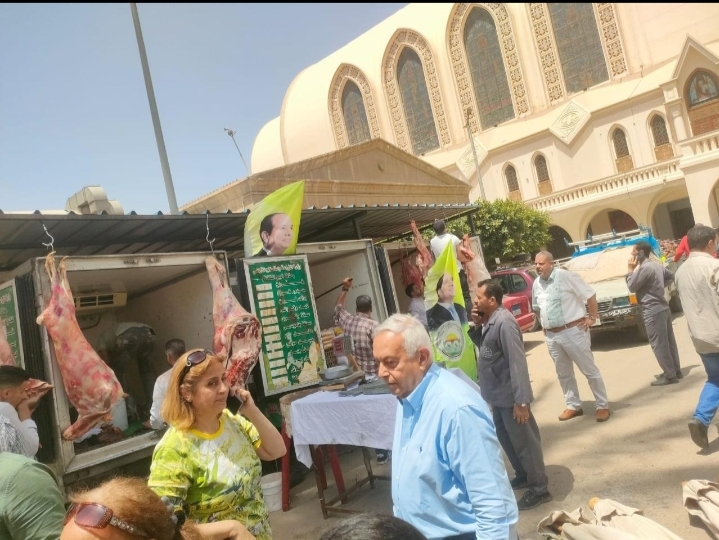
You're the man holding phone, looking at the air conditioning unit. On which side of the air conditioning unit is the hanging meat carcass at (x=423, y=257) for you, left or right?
right

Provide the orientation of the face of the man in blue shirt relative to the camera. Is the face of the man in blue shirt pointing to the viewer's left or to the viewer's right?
to the viewer's left

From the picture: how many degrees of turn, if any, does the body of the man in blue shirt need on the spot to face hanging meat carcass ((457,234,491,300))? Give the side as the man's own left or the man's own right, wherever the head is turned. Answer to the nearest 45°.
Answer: approximately 135° to the man's own right

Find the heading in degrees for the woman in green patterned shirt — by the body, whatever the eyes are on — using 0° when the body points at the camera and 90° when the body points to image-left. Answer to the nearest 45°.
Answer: approximately 315°

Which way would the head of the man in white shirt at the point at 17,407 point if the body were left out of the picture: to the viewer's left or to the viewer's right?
to the viewer's right

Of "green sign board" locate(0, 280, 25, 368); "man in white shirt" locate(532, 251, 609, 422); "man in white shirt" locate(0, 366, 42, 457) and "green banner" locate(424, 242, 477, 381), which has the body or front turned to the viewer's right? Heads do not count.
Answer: "man in white shirt" locate(0, 366, 42, 457)

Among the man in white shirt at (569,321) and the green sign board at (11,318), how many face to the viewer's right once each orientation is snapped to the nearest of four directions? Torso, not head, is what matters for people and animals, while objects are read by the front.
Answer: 0

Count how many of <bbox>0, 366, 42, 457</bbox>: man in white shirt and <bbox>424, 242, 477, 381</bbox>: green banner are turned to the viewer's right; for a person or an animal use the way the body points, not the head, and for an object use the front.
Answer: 1

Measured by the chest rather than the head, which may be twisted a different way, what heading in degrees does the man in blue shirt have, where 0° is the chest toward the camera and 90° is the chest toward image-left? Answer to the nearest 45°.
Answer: approximately 45°

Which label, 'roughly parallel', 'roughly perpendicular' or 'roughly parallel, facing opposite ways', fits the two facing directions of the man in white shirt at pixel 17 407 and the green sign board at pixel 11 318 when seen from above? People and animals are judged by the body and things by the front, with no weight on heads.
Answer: roughly perpendicular

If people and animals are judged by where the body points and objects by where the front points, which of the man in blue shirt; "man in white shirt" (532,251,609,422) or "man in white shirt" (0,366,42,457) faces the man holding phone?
"man in white shirt" (0,366,42,457)

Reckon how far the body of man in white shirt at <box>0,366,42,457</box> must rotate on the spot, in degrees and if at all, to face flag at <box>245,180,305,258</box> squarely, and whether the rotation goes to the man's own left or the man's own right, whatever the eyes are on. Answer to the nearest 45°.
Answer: approximately 45° to the man's own left

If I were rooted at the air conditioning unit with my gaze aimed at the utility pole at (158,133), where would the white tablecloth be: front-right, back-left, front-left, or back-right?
back-right

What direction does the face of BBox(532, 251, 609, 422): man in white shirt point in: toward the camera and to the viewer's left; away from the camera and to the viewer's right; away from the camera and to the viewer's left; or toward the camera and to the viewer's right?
toward the camera and to the viewer's left
